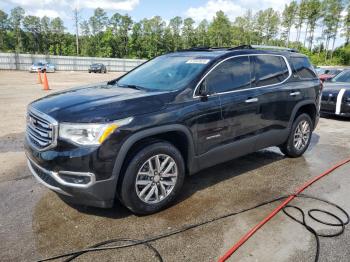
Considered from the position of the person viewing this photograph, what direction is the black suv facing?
facing the viewer and to the left of the viewer

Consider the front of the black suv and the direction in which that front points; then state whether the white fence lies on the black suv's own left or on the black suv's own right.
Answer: on the black suv's own right
